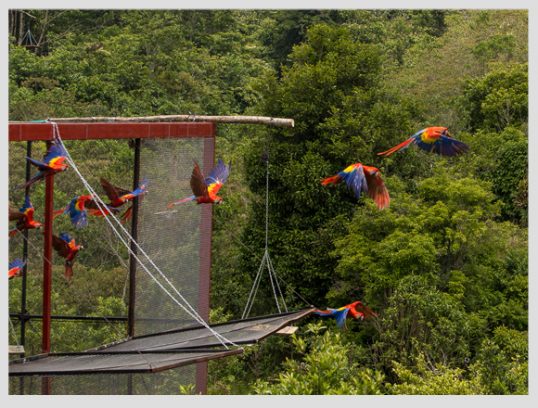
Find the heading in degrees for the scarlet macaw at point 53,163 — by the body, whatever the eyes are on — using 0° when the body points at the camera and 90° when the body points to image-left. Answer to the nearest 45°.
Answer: approximately 270°

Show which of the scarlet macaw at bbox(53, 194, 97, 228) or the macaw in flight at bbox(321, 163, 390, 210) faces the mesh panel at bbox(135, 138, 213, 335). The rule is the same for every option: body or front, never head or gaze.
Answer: the scarlet macaw

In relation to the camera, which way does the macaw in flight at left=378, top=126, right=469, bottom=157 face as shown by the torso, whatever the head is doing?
to the viewer's right

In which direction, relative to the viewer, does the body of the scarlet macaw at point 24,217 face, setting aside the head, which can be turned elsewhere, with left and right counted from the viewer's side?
facing to the right of the viewer

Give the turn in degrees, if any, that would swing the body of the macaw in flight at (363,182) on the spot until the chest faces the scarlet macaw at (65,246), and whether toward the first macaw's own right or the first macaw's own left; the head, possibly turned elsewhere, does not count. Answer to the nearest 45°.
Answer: approximately 180°

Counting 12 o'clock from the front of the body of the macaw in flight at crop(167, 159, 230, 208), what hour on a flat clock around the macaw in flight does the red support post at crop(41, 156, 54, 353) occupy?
The red support post is roughly at 5 o'clock from the macaw in flight.

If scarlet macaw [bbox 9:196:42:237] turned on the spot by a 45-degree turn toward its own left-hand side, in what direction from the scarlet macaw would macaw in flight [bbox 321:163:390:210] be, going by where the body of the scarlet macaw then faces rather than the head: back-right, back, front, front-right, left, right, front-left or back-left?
front-right

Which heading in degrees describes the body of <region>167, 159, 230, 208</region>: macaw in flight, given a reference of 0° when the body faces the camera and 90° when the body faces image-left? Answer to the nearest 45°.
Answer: approximately 270°

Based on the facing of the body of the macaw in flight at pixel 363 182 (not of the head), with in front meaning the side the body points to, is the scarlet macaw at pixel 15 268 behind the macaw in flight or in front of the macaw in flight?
behind

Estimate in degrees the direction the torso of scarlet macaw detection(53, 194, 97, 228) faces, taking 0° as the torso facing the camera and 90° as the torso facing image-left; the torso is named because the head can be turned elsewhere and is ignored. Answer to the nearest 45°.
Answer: approximately 270°

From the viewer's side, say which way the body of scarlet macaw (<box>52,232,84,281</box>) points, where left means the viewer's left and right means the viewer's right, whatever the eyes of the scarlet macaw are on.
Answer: facing the viewer and to the right of the viewer

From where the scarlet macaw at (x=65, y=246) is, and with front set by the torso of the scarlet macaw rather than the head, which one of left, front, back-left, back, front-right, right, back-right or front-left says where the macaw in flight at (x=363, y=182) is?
front-left
